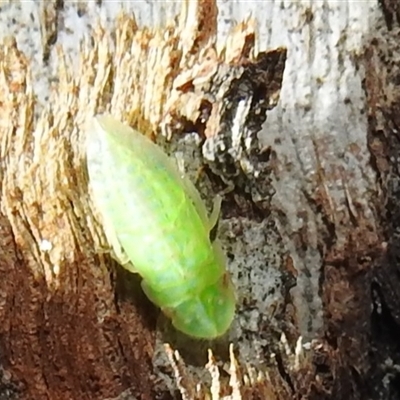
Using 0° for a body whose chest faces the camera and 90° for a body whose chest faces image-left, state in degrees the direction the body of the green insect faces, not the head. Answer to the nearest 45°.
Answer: approximately 315°
